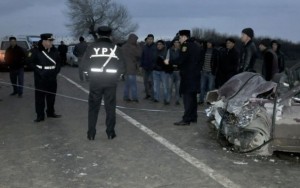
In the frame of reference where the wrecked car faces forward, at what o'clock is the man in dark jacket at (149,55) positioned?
The man in dark jacket is roughly at 2 o'clock from the wrecked car.

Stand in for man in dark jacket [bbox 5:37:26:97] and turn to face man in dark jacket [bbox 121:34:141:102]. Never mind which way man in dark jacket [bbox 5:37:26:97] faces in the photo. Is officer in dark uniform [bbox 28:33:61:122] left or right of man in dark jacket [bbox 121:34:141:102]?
right

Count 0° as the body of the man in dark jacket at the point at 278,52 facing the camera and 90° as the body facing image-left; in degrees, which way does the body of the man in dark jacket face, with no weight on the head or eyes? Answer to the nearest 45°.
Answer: approximately 45°

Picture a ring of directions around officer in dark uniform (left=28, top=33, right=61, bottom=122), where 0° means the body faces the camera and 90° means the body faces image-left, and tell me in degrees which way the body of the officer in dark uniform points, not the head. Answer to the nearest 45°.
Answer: approximately 315°

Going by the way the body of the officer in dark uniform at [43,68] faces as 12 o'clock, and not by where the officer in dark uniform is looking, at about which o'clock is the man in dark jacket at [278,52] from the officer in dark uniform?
The man in dark jacket is roughly at 10 o'clock from the officer in dark uniform.

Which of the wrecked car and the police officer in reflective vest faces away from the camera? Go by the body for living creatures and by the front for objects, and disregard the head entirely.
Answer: the police officer in reflective vest

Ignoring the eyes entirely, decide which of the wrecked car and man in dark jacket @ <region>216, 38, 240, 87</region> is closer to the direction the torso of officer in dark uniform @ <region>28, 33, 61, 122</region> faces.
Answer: the wrecked car

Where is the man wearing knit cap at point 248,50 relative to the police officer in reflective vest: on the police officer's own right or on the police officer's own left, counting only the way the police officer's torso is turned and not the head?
on the police officer's own right

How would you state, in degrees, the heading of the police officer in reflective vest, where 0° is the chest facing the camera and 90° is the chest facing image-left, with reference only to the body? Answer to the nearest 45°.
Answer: approximately 180°
